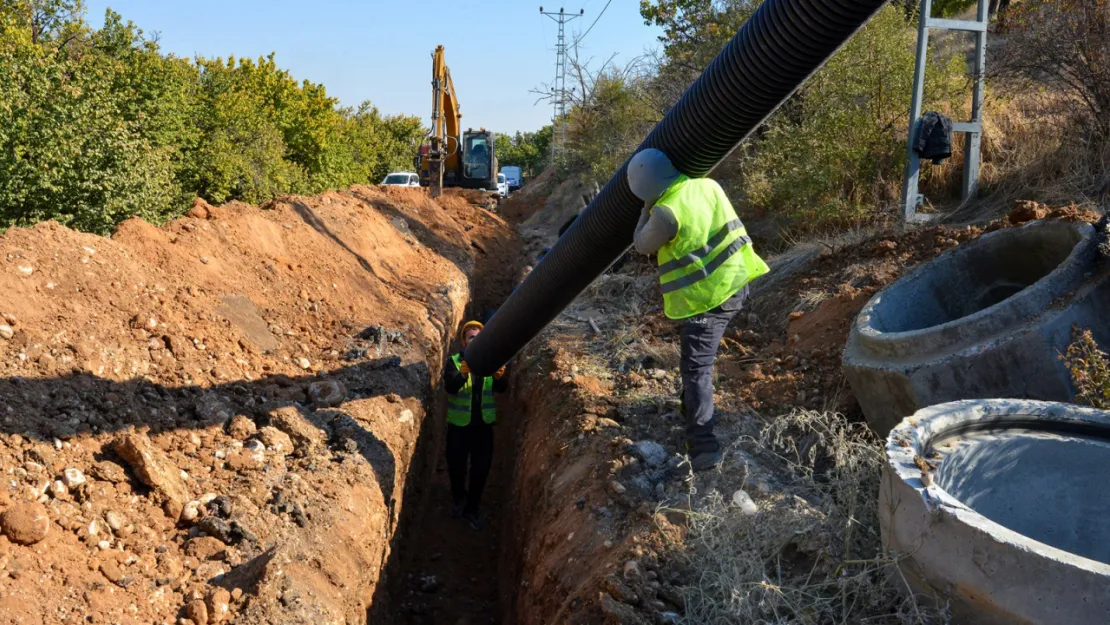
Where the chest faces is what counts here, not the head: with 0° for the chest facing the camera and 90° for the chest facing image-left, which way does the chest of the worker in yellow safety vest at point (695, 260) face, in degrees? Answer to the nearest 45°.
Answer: approximately 135°

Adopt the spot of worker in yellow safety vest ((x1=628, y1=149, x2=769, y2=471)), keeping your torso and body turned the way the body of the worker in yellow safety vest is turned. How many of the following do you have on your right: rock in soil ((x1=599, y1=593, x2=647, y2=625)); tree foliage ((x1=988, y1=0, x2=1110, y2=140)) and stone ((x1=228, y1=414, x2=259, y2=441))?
1

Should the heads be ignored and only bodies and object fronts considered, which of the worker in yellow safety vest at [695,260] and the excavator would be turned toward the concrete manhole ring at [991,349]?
the excavator

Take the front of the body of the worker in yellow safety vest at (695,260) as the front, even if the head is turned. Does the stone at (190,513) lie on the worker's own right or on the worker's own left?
on the worker's own left

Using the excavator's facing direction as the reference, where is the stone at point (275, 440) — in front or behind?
in front

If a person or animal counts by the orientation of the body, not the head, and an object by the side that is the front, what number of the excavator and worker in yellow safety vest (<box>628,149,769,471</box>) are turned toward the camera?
1

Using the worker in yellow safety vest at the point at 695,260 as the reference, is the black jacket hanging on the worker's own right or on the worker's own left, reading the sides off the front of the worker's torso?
on the worker's own right

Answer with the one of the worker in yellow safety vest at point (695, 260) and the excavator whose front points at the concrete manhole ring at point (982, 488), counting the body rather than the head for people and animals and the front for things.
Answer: the excavator

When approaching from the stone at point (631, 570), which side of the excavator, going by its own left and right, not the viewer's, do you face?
front

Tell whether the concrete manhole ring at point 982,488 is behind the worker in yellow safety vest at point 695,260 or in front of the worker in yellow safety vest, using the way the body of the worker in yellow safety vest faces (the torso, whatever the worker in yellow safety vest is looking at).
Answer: behind

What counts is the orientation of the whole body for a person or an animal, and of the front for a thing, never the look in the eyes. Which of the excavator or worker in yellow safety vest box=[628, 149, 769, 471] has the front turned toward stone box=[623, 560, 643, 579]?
the excavator

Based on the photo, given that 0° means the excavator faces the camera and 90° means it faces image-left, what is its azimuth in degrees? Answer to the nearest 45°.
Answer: approximately 0°

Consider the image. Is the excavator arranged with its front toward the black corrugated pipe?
yes

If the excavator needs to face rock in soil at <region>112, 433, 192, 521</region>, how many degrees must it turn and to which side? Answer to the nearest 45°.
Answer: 0° — it already faces it

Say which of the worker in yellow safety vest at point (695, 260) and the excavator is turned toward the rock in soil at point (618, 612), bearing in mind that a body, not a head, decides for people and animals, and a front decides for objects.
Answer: the excavator

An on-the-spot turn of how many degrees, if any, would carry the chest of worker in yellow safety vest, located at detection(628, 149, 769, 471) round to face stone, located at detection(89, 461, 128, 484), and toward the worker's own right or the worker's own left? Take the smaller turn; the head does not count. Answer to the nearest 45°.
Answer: approximately 45° to the worker's own left
